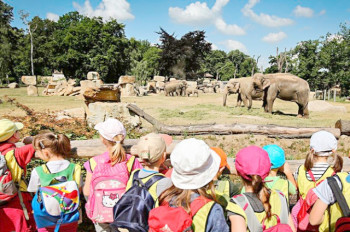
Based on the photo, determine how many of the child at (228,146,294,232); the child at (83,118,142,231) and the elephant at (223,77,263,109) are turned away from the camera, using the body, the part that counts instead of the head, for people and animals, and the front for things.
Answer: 2

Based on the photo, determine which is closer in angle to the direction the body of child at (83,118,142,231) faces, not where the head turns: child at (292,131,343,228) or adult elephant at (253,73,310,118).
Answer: the adult elephant

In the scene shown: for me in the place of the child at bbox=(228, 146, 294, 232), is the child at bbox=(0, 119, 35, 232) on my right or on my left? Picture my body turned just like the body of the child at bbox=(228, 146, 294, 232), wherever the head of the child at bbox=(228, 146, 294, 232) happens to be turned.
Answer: on my left

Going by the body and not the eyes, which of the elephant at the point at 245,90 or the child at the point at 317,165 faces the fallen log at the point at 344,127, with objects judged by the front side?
the child

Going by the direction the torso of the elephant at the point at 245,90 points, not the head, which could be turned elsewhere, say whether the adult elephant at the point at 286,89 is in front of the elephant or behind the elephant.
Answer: behind

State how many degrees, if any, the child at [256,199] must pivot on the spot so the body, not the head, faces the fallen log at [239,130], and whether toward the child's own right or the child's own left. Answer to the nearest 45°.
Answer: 0° — they already face it

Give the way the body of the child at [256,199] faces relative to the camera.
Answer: away from the camera

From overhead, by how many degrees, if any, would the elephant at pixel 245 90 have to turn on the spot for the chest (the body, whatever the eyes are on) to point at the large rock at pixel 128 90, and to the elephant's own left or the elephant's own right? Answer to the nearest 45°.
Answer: approximately 45° to the elephant's own right

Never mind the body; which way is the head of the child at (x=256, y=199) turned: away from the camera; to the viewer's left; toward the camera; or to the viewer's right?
away from the camera

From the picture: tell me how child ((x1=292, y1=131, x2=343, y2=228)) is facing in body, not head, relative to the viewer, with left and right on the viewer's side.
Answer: facing away from the viewer

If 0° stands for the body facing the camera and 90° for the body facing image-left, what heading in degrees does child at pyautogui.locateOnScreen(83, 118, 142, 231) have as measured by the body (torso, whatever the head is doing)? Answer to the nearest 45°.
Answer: approximately 180°

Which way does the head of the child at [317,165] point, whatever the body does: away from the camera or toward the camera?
away from the camera

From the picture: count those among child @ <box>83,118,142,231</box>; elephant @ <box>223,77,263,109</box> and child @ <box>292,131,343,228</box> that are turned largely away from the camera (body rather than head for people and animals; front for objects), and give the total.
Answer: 2
